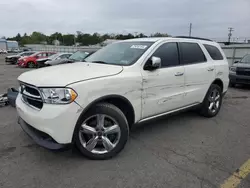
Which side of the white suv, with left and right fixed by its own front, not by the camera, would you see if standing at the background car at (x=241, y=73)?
back

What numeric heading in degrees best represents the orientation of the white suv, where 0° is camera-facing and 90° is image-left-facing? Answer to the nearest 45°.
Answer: approximately 45°
